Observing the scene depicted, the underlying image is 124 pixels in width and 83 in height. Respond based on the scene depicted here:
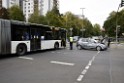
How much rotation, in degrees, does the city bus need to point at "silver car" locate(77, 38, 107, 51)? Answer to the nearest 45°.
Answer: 0° — it already faces it

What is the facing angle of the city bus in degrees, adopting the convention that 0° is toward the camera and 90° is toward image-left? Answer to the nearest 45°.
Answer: approximately 225°
